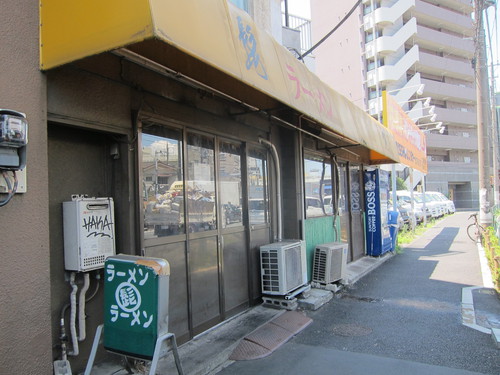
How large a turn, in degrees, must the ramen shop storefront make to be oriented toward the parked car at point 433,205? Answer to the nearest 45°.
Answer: approximately 90° to its left

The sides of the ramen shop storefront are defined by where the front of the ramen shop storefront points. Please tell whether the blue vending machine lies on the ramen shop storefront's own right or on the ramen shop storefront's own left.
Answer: on the ramen shop storefront's own left

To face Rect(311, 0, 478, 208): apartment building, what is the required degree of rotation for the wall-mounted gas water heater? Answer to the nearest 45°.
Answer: approximately 90° to its left

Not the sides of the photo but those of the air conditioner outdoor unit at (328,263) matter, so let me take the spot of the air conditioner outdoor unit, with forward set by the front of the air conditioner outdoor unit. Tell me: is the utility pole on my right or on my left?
on my left

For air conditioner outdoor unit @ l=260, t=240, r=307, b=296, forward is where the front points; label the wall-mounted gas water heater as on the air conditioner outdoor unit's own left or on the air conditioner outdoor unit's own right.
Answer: on the air conditioner outdoor unit's own right

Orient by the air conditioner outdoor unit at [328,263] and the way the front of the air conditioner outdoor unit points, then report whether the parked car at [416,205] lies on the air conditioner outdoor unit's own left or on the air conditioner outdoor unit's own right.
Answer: on the air conditioner outdoor unit's own left

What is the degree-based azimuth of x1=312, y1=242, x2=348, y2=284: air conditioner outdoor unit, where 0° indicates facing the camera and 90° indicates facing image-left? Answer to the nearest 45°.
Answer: approximately 315°

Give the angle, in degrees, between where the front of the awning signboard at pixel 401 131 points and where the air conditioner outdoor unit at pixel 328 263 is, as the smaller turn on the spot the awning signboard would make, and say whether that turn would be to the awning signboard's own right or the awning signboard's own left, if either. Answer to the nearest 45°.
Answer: approximately 45° to the awning signboard's own right

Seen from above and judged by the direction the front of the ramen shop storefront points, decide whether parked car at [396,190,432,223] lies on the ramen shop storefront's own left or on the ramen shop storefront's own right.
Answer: on the ramen shop storefront's own left
